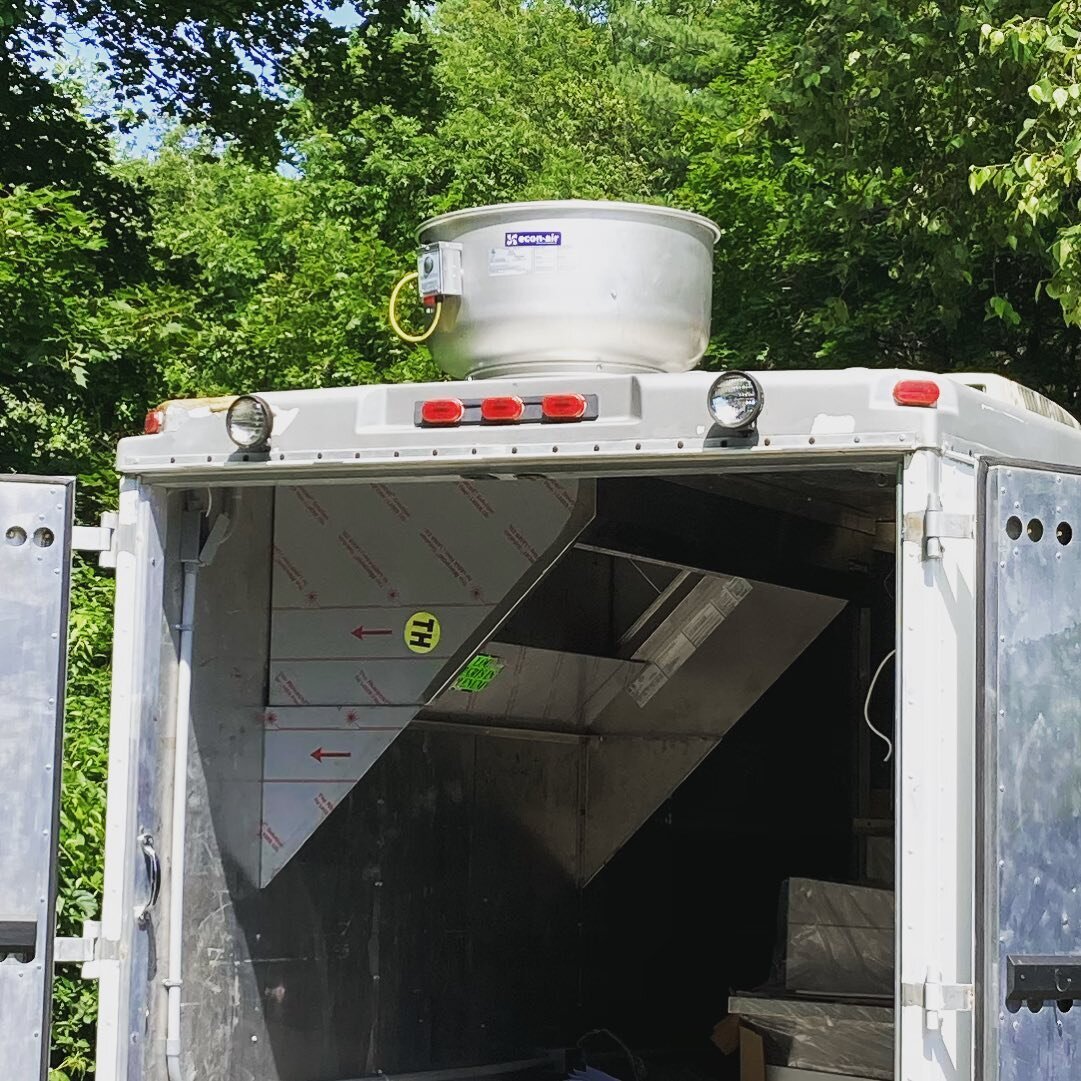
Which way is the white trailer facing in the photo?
away from the camera
